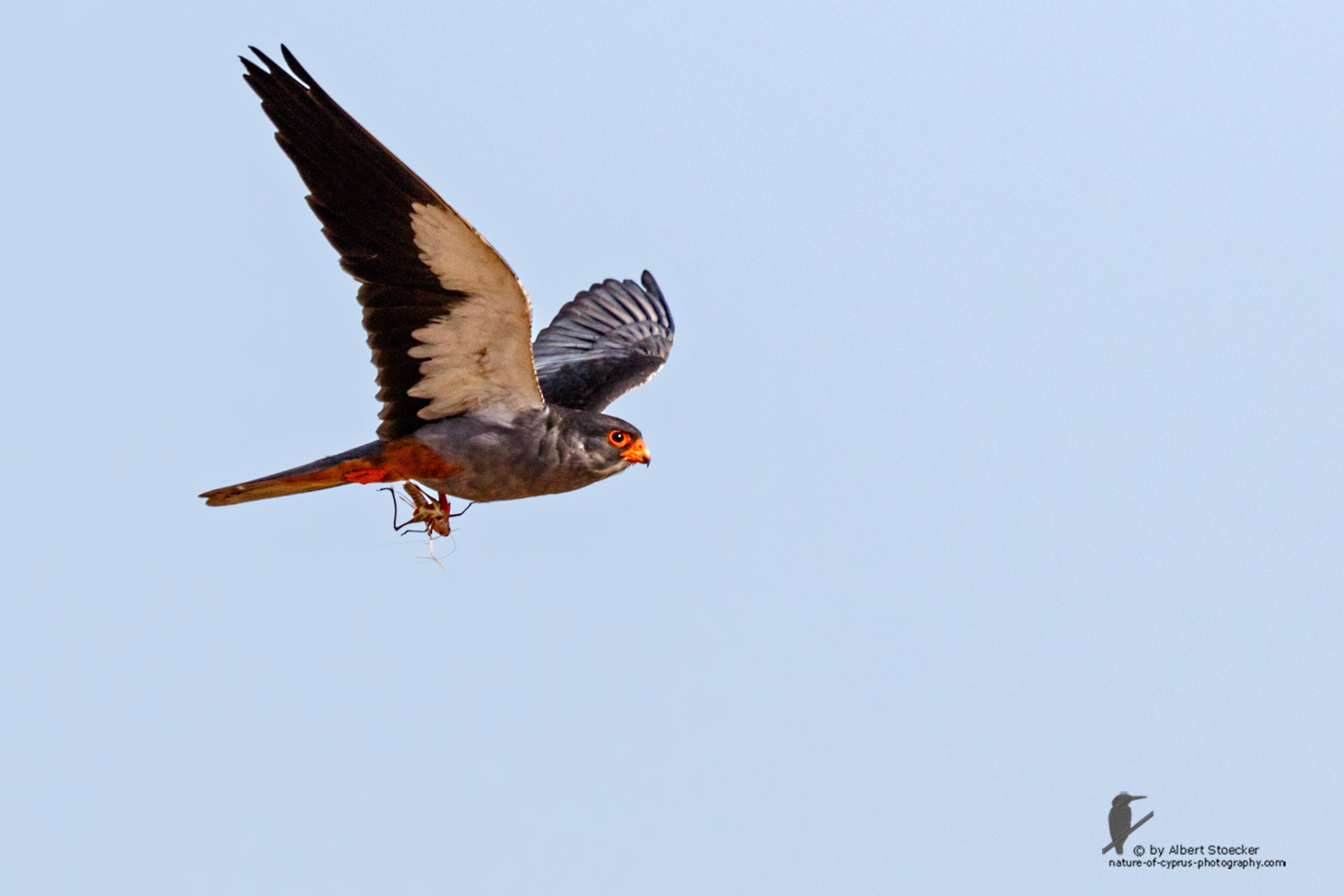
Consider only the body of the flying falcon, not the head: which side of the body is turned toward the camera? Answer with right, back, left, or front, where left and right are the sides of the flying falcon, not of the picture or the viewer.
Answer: right
